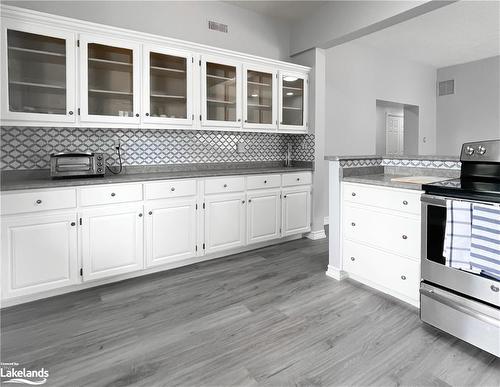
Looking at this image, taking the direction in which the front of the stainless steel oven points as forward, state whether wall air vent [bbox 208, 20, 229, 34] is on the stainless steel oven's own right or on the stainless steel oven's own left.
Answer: on the stainless steel oven's own right

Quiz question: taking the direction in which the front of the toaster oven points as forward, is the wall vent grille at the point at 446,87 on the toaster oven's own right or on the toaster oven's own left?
on the toaster oven's own left

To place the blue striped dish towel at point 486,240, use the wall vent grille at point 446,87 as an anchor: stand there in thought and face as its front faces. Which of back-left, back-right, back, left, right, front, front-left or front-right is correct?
front-left

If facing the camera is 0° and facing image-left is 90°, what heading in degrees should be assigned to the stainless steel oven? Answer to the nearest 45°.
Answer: approximately 45°

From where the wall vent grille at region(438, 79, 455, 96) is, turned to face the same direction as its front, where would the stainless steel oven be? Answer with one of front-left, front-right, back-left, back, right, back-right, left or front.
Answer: front-left

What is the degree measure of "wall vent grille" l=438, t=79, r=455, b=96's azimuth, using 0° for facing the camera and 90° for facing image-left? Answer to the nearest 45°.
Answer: approximately 45°

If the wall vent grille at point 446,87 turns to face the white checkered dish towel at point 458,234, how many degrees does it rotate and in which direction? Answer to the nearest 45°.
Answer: approximately 45° to its left

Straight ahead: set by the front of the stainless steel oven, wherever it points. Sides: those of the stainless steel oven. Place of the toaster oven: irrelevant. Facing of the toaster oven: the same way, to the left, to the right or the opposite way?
to the left

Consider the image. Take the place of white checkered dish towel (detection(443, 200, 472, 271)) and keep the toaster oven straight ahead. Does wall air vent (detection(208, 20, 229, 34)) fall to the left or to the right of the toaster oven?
right

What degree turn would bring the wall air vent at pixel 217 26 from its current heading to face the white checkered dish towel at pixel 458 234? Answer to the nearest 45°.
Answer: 0° — it already faces it

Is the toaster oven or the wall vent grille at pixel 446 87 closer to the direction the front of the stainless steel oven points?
the toaster oven
